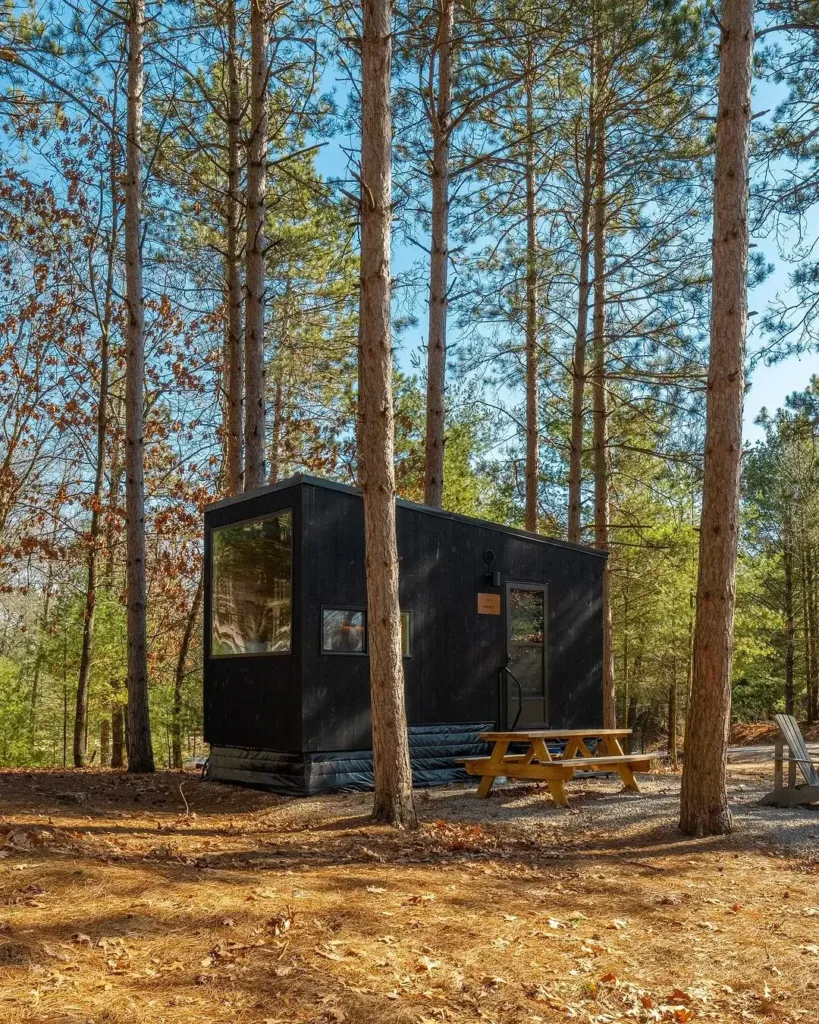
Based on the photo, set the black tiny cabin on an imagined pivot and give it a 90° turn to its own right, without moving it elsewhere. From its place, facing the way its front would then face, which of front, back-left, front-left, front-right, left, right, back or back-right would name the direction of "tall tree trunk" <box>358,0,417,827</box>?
front-left

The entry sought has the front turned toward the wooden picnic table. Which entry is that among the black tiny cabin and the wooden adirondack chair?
the black tiny cabin

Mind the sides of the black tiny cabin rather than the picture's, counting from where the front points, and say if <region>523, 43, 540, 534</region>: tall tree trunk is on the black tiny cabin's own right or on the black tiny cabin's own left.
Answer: on the black tiny cabin's own left

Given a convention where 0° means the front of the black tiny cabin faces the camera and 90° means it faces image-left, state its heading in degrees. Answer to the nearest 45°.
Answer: approximately 315°

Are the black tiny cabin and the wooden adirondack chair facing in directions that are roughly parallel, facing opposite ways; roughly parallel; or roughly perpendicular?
roughly perpendicular

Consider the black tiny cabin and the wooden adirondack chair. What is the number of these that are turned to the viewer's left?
0

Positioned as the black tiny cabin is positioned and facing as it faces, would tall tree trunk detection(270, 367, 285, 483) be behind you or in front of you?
behind

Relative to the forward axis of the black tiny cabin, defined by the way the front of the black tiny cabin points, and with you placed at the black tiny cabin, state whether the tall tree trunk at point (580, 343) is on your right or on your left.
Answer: on your left

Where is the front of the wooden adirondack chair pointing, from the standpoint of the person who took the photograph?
facing away from the viewer and to the right of the viewer
